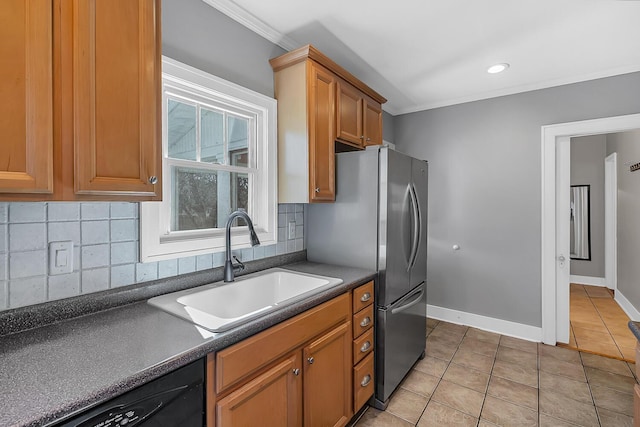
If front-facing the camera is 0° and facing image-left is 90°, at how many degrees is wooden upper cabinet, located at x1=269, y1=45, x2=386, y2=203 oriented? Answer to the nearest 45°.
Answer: approximately 315°

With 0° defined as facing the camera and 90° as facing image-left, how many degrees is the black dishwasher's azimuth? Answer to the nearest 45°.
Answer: approximately 315°

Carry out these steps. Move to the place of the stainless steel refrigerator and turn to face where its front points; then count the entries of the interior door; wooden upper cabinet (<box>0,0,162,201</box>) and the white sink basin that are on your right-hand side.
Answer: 2

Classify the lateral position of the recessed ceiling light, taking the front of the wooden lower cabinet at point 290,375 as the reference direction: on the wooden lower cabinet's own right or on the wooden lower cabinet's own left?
on the wooden lower cabinet's own left

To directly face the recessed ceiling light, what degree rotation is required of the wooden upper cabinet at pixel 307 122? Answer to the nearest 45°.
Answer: approximately 45° to its left

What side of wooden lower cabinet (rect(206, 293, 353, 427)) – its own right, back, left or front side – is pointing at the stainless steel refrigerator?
left

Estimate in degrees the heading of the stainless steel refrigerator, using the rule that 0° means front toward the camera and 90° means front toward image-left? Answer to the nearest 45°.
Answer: approximately 315°

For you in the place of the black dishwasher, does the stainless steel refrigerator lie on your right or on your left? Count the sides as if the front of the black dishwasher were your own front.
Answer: on your left

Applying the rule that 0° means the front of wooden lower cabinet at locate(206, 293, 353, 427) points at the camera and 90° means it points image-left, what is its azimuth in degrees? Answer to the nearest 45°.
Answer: approximately 315°

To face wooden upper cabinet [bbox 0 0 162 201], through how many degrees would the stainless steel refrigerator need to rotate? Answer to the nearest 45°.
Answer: approximately 90° to its right
